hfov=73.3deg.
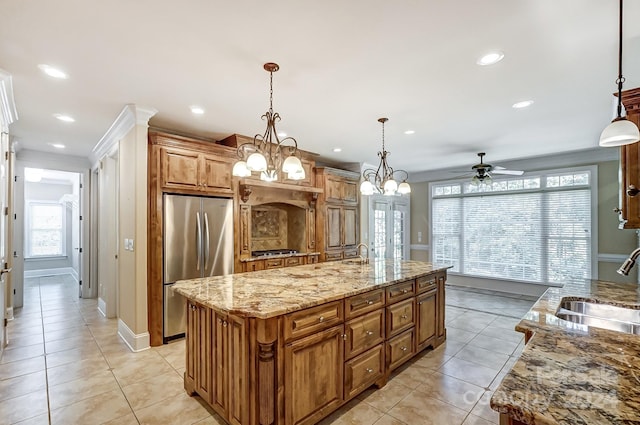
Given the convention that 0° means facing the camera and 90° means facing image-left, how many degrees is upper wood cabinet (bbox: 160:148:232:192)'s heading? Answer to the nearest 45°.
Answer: approximately 315°

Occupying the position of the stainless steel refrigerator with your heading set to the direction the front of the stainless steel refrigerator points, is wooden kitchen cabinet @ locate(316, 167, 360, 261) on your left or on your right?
on your left

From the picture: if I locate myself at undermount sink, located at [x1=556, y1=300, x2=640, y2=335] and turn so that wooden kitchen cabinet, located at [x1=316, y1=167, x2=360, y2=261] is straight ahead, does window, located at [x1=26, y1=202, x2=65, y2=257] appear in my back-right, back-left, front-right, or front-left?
front-left

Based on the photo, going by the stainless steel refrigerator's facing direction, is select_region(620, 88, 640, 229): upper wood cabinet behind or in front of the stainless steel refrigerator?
in front

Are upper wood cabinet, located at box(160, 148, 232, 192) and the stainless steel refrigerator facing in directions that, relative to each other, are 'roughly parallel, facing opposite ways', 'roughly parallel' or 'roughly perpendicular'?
roughly parallel

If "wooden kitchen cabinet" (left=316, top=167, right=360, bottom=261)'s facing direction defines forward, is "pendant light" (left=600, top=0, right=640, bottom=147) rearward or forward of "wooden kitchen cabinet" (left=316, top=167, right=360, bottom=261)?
forward

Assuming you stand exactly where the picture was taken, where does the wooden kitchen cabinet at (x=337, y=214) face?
facing the viewer and to the right of the viewer

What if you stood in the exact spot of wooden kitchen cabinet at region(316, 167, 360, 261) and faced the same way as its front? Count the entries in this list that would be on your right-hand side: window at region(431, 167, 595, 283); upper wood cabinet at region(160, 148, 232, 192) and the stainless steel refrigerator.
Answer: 2

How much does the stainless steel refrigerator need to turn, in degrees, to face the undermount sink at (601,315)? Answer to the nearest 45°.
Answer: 0° — it already faces it

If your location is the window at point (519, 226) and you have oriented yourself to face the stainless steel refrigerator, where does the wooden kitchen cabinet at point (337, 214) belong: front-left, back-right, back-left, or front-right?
front-right

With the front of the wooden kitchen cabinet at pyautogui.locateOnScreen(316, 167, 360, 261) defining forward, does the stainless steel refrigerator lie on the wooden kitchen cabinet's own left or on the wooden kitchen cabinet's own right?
on the wooden kitchen cabinet's own right

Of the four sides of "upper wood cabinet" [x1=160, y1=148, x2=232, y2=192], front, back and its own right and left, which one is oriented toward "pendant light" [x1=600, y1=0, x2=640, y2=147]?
front

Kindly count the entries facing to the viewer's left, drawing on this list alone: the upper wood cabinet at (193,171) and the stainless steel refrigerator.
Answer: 0

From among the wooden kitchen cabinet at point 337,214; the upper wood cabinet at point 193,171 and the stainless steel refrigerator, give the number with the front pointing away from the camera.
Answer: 0

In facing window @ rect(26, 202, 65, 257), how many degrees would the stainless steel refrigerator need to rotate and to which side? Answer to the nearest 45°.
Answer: approximately 180°

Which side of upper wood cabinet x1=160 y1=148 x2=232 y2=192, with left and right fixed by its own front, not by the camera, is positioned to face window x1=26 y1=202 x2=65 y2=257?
back
